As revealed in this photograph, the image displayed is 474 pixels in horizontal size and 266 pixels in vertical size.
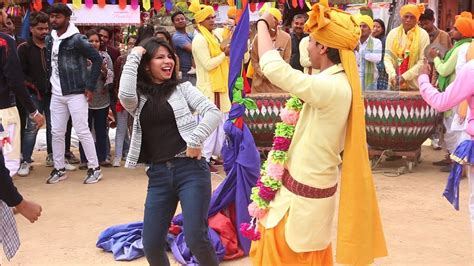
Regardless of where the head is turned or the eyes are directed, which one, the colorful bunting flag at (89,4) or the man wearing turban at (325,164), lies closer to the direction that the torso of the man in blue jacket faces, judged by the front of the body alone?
the man wearing turban

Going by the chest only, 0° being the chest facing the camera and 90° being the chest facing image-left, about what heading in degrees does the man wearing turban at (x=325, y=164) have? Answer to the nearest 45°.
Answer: approximately 135°

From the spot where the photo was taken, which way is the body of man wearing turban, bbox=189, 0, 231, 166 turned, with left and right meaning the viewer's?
facing the viewer and to the right of the viewer

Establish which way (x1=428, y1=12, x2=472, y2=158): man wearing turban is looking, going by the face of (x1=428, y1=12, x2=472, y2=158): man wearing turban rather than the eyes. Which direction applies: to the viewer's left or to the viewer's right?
to the viewer's left

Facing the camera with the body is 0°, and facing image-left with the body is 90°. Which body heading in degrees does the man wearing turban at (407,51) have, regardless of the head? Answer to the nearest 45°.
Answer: approximately 0°

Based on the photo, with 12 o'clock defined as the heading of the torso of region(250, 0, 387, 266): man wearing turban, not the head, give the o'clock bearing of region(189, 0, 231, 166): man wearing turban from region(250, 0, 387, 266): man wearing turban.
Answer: region(189, 0, 231, 166): man wearing turban is roughly at 1 o'clock from region(250, 0, 387, 266): man wearing turban.

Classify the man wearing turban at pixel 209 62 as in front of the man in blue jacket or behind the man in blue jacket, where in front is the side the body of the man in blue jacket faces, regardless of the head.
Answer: behind
